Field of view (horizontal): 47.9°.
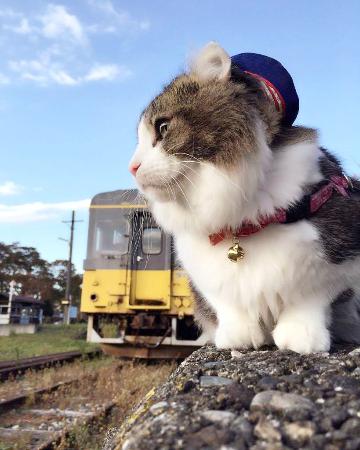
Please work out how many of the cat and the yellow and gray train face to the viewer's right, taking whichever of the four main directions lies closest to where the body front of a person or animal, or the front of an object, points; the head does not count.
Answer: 0

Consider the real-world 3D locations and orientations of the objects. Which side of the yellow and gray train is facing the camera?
front

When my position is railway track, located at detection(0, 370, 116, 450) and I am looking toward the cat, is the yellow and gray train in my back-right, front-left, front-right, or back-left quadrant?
back-left

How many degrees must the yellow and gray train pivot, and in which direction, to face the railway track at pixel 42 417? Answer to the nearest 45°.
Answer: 0° — it already faces it

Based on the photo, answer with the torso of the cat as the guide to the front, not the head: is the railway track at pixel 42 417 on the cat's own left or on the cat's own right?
on the cat's own right

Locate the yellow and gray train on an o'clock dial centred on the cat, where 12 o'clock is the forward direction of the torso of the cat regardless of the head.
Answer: The yellow and gray train is roughly at 4 o'clock from the cat.

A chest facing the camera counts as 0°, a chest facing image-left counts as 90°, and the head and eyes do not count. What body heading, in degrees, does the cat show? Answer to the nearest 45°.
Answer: approximately 45°

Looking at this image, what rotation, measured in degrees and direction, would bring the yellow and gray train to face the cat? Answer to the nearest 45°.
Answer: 0° — it already faces it

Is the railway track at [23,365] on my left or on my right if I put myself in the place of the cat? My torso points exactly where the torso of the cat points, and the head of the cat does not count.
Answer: on my right
